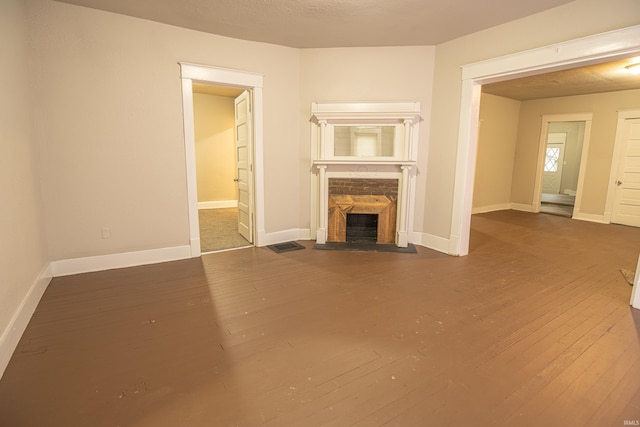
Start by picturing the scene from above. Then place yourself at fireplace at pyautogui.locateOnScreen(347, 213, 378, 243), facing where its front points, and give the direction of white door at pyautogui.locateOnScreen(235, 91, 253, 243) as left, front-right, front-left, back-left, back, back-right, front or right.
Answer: right

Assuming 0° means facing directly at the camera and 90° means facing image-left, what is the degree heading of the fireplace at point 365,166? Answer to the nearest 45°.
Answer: approximately 0°

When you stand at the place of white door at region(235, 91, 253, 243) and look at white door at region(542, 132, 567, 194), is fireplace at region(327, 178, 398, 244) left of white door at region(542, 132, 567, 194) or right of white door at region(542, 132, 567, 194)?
right

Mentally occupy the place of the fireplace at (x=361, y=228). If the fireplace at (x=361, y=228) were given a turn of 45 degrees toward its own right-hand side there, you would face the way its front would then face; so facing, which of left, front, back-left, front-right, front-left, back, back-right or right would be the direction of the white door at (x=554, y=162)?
back

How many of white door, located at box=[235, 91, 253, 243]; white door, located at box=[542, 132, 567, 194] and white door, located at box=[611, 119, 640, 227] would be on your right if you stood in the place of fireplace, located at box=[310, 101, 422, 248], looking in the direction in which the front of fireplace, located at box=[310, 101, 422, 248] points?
1

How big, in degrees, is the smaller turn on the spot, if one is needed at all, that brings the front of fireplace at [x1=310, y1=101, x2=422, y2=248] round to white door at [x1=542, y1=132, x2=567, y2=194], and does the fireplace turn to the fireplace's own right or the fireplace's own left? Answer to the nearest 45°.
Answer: approximately 135° to the fireplace's own left

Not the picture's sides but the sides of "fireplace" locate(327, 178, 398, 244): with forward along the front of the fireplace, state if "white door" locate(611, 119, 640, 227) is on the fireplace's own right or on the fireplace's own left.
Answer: on the fireplace's own left

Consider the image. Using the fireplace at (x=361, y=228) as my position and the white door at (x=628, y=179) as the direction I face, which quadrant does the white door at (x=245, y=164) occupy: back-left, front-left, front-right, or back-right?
back-left

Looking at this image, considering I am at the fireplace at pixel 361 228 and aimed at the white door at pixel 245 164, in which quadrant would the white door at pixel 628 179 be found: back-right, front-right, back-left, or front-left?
back-right

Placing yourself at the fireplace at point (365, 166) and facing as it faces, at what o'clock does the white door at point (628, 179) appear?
The white door is roughly at 8 o'clock from the fireplace.

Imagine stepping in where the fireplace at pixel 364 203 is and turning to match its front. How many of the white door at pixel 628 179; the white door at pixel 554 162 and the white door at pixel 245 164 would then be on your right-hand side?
1

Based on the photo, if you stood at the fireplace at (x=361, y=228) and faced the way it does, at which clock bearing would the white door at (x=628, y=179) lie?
The white door is roughly at 8 o'clock from the fireplace.

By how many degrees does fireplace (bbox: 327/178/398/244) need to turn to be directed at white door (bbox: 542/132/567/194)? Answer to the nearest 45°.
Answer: approximately 135° to its left

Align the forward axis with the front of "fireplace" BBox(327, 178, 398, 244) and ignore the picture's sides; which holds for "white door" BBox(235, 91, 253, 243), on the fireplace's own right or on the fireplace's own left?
on the fireplace's own right
